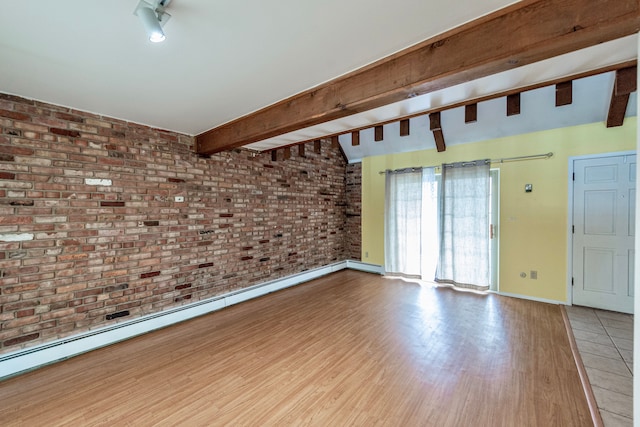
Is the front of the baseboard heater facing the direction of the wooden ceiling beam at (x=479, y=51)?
yes

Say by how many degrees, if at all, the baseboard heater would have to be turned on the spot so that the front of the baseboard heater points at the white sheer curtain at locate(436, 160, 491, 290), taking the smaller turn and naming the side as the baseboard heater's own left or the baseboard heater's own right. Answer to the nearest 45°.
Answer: approximately 45° to the baseboard heater's own left

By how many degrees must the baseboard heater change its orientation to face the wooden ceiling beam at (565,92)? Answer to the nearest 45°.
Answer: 0° — it already faces it

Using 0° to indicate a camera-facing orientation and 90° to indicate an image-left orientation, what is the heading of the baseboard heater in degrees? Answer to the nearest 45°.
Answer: approximately 315°

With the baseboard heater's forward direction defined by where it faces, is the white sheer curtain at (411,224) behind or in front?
in front

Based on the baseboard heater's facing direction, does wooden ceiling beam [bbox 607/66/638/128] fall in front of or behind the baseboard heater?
in front

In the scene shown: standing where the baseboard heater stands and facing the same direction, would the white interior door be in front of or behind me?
in front
